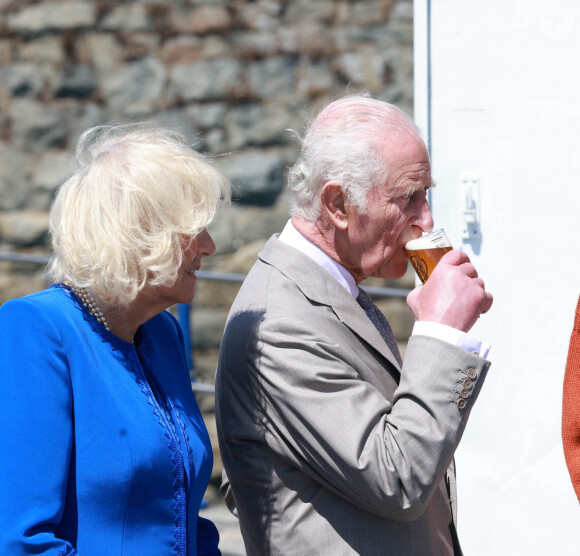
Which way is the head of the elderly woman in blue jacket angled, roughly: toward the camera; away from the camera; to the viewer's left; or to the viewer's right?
to the viewer's right

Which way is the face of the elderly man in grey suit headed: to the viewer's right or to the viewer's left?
to the viewer's right

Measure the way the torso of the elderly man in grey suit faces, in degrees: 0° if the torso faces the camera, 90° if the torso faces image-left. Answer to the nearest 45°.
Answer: approximately 270°

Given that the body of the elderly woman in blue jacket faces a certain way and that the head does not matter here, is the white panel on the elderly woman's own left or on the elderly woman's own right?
on the elderly woman's own left
